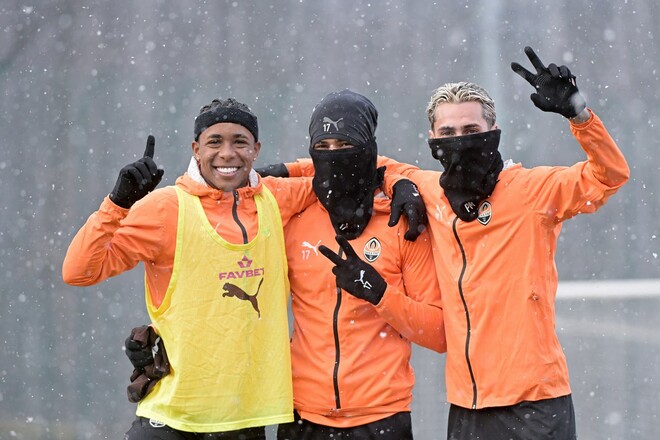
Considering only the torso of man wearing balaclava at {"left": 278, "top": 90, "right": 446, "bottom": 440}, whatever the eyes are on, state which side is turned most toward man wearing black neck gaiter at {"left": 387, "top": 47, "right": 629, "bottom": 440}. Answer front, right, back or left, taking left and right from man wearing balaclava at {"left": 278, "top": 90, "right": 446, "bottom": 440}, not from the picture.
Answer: left

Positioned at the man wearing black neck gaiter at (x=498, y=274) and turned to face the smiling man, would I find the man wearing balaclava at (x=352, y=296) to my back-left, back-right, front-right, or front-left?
front-right

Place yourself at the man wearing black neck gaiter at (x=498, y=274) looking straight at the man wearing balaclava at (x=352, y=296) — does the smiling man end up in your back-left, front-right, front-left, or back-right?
front-left

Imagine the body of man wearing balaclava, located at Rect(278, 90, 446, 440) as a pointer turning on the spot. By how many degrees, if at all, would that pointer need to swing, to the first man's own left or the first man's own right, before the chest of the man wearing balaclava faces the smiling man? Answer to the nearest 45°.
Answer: approximately 90° to the first man's own right

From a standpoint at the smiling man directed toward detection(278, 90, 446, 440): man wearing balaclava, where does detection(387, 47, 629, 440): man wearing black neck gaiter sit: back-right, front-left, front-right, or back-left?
front-right

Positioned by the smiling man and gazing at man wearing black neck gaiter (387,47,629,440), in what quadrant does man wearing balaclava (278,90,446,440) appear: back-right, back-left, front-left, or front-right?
front-left

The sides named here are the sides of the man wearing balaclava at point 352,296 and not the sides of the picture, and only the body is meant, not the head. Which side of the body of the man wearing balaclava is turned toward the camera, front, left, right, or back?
front
